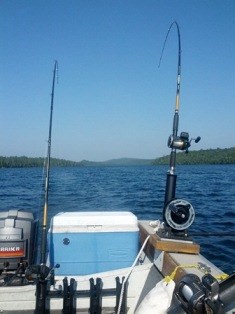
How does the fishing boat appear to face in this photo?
toward the camera

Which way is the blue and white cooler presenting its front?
toward the camera

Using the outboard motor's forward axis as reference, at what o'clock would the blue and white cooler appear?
The blue and white cooler is roughly at 9 o'clock from the outboard motor.

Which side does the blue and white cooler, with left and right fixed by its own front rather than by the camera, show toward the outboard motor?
right

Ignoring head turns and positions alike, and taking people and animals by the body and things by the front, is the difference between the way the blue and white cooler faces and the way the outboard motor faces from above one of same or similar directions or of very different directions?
same or similar directions

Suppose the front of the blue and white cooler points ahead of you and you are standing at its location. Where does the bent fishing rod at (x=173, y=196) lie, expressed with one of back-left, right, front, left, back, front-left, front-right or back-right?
left

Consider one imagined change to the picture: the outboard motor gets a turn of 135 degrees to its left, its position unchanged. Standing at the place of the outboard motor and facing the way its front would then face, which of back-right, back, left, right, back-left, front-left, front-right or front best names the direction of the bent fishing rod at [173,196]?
front-right
